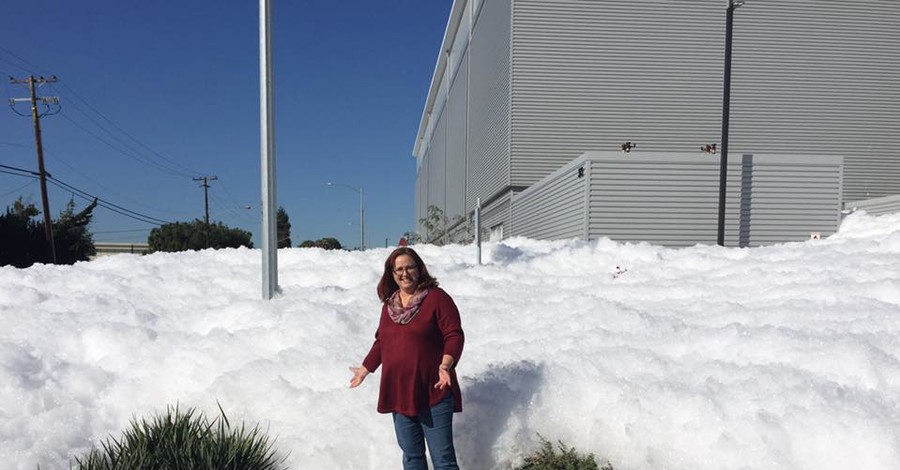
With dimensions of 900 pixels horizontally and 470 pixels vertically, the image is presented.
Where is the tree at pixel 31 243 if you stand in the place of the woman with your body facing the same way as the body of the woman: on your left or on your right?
on your right

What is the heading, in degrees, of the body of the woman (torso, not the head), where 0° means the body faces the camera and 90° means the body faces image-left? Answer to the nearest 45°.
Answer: approximately 45°

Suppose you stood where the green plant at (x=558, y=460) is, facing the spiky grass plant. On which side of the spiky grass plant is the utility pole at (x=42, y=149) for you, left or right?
right

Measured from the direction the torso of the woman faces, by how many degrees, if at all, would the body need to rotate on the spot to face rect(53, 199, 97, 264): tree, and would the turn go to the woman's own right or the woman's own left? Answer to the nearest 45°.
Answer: approximately 90° to the woman's own right

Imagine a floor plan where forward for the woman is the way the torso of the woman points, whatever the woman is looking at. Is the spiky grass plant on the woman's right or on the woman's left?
on the woman's right

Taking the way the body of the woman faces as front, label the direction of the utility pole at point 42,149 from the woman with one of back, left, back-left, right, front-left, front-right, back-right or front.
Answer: right

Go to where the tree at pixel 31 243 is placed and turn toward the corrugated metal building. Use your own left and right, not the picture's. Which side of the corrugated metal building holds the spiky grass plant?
right
